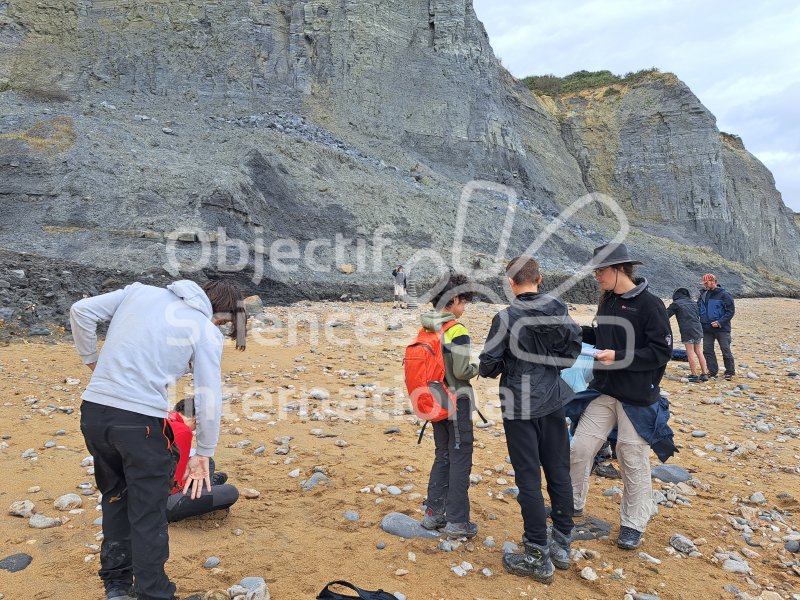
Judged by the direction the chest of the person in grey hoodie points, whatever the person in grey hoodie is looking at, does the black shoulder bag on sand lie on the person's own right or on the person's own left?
on the person's own right

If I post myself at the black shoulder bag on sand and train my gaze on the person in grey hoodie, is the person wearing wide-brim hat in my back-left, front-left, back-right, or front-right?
back-right

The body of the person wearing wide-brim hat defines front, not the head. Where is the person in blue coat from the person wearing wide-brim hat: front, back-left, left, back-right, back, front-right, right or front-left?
back-right

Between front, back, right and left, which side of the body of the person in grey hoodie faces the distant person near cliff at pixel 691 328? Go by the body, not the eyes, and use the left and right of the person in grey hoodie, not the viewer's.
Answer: front

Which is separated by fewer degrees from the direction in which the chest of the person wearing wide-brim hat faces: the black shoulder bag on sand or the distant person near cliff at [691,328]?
the black shoulder bag on sand

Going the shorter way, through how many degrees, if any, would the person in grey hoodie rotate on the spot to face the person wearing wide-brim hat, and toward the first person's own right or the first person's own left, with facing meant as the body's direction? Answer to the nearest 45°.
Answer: approximately 45° to the first person's own right

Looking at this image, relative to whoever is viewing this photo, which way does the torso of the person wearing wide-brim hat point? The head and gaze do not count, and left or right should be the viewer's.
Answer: facing the viewer and to the left of the viewer

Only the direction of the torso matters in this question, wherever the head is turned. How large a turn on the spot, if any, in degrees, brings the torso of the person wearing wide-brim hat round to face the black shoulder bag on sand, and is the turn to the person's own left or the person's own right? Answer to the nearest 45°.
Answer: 0° — they already face it

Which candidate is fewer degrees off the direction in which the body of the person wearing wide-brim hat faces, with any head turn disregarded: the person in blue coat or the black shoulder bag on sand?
the black shoulder bag on sand

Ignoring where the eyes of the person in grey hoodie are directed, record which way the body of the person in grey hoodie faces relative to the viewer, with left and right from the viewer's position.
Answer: facing away from the viewer and to the right of the viewer

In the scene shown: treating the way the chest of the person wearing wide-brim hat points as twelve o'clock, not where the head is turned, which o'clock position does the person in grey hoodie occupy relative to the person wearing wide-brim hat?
The person in grey hoodie is roughly at 12 o'clock from the person wearing wide-brim hat.
